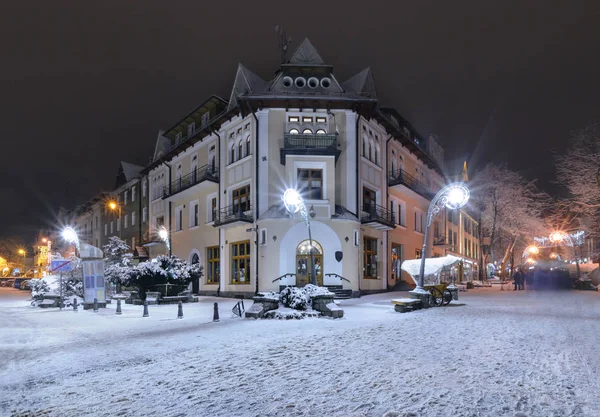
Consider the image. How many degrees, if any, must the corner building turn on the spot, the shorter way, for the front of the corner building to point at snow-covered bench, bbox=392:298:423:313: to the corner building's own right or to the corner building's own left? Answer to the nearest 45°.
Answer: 0° — it already faces it

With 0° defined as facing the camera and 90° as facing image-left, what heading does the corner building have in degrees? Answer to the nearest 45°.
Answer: approximately 0°

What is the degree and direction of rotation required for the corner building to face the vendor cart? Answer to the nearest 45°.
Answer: approximately 45° to its left
